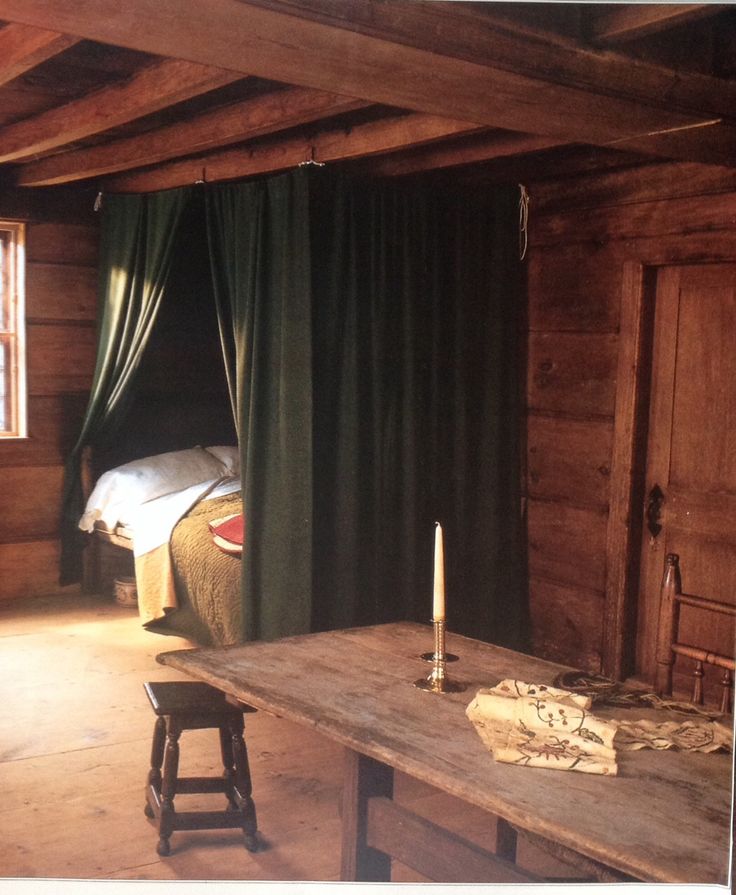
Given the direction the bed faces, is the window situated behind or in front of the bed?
behind

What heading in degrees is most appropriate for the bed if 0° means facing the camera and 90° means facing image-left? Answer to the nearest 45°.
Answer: approximately 315°

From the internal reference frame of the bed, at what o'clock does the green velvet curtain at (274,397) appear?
The green velvet curtain is roughly at 1 o'clock from the bed.

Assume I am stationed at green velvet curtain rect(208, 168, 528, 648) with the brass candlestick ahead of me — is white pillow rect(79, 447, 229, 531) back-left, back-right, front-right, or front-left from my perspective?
back-right

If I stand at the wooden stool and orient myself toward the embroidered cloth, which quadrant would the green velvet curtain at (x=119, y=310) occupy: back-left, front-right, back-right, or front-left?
back-left
